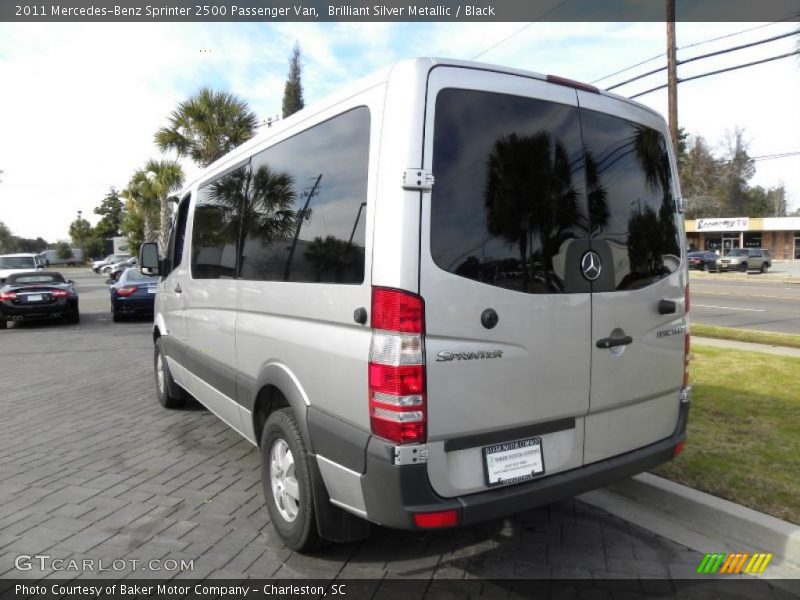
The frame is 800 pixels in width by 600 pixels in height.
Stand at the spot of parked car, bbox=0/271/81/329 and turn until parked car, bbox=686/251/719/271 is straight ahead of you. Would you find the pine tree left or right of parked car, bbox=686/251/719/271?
left

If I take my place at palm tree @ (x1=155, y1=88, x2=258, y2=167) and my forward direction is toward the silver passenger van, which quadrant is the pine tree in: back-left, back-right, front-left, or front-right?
back-left

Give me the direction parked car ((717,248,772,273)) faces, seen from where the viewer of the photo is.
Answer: facing the viewer and to the left of the viewer

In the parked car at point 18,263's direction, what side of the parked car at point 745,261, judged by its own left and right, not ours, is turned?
front

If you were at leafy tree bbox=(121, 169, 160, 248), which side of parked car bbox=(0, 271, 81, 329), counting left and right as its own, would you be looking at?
front

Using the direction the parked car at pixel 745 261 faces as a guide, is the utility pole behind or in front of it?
in front

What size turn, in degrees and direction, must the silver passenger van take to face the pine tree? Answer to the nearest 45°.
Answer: approximately 45° to its right

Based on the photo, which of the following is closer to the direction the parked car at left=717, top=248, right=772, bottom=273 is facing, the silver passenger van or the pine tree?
the pine tree

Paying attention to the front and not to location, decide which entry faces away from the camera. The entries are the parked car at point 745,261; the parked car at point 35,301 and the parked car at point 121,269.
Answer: the parked car at point 35,301

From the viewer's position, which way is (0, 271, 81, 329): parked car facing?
facing away from the viewer

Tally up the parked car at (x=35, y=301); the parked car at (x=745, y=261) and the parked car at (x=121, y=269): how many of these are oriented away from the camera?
1

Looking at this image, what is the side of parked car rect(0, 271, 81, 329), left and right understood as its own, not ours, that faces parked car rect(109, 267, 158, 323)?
right
